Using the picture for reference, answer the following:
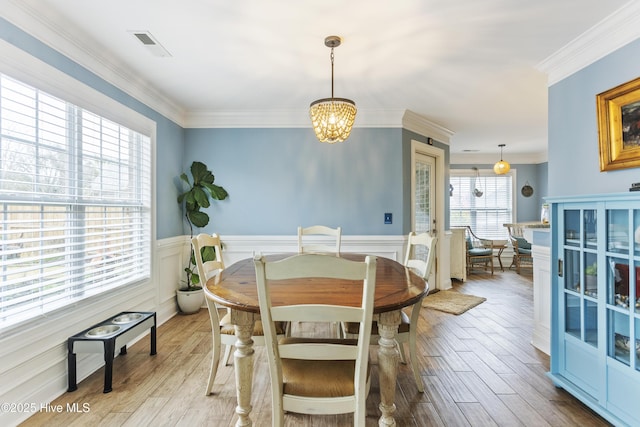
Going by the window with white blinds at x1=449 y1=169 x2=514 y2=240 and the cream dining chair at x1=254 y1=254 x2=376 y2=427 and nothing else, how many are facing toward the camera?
1

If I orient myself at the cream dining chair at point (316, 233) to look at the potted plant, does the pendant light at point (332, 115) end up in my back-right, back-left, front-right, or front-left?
back-left

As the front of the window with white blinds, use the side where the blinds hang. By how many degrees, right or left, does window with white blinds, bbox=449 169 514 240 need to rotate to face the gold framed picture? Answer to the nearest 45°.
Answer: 0° — it already faces it

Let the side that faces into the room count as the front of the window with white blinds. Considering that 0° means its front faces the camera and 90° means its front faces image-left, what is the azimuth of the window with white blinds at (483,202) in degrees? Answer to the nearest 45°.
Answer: approximately 0°

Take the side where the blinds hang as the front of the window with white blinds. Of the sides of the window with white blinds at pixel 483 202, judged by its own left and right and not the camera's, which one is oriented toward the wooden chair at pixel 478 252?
front

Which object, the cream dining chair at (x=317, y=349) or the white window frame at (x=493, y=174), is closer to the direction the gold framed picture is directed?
the cream dining chair

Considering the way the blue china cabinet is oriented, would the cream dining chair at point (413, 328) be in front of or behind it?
in front

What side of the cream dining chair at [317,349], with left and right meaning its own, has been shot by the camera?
back

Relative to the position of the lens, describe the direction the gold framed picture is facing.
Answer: facing the viewer and to the left of the viewer

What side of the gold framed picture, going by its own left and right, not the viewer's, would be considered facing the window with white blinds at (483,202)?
right

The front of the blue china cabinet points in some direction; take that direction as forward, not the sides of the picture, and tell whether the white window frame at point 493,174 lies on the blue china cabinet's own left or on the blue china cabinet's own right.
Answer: on the blue china cabinet's own right

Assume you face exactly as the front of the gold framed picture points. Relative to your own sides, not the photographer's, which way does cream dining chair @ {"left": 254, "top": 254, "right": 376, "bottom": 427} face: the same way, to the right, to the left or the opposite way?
to the right

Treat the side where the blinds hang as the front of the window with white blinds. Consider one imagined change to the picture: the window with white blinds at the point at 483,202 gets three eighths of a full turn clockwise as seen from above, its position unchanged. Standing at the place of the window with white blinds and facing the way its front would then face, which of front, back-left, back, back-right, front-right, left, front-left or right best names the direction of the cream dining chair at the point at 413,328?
back-left

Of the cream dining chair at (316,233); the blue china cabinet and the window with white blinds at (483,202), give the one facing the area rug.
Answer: the window with white blinds

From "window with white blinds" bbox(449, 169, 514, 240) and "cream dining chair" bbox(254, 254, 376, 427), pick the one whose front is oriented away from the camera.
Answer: the cream dining chair

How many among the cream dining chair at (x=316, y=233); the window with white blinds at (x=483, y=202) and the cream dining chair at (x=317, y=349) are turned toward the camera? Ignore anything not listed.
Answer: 2

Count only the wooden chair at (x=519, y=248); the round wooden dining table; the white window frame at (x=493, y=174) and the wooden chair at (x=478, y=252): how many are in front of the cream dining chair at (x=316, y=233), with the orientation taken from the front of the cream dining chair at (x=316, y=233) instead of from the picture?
1
